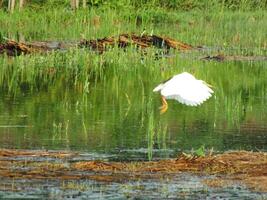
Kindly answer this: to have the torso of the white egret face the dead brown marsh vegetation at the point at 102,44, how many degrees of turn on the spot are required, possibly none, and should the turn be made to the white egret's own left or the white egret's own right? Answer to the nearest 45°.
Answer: approximately 90° to the white egret's own left

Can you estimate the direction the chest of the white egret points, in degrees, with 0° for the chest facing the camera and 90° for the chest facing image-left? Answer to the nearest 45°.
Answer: approximately 270°
